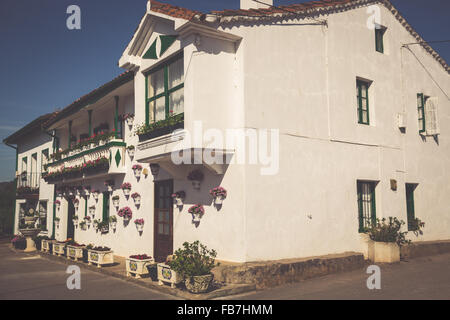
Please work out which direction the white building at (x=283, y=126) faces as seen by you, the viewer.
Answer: facing the viewer and to the left of the viewer

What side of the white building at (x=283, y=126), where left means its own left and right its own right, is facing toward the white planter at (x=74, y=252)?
front

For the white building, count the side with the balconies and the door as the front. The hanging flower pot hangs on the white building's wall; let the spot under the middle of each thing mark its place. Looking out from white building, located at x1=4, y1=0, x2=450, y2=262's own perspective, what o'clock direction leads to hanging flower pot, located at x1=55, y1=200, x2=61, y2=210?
The hanging flower pot is roughly at 3 o'clock from the white building.

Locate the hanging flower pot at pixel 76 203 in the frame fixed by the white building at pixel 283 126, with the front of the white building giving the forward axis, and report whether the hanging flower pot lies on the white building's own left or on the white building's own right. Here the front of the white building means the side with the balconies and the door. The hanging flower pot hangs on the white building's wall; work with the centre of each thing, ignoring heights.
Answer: on the white building's own right
